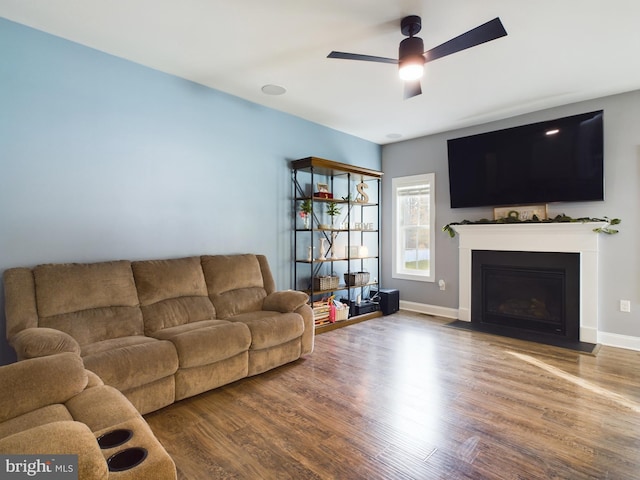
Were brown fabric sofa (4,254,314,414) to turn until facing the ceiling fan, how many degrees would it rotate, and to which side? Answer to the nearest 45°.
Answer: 0° — it already faces it

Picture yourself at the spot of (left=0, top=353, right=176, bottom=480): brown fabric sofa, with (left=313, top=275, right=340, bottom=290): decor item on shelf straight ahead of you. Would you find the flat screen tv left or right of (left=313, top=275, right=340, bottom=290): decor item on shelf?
right

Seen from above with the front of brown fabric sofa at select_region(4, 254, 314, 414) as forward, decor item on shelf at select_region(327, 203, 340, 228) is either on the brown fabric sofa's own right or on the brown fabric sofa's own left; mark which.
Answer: on the brown fabric sofa's own left

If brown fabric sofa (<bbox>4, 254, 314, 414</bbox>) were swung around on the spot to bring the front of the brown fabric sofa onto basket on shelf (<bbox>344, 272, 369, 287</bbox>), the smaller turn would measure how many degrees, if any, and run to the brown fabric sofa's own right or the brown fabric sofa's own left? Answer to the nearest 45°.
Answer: approximately 90° to the brown fabric sofa's own left

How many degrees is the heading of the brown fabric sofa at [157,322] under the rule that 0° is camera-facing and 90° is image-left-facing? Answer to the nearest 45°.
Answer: approximately 315°

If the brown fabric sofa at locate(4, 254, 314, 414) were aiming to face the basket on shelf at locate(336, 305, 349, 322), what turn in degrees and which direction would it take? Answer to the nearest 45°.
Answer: approximately 90° to its left

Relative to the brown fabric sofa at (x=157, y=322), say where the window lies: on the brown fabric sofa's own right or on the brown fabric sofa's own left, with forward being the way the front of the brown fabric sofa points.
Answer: on the brown fabric sofa's own left

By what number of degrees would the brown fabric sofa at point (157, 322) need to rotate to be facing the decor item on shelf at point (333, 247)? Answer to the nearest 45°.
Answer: approximately 90° to its left
